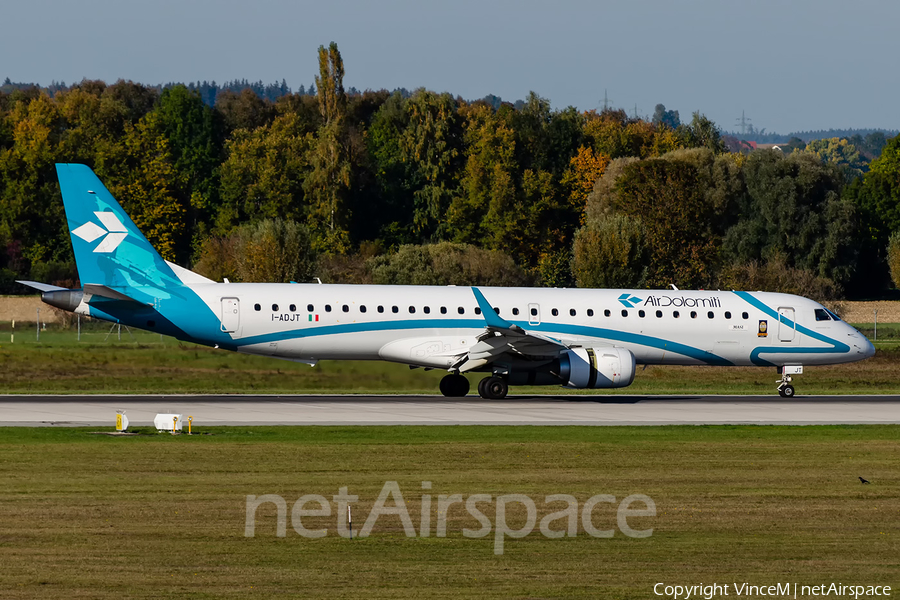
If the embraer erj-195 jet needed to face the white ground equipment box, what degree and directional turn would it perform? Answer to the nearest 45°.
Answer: approximately 135° to its right

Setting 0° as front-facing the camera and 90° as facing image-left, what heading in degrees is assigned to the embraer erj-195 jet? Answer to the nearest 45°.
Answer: approximately 270°

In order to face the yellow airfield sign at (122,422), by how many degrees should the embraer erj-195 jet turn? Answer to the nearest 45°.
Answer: approximately 135° to its right
